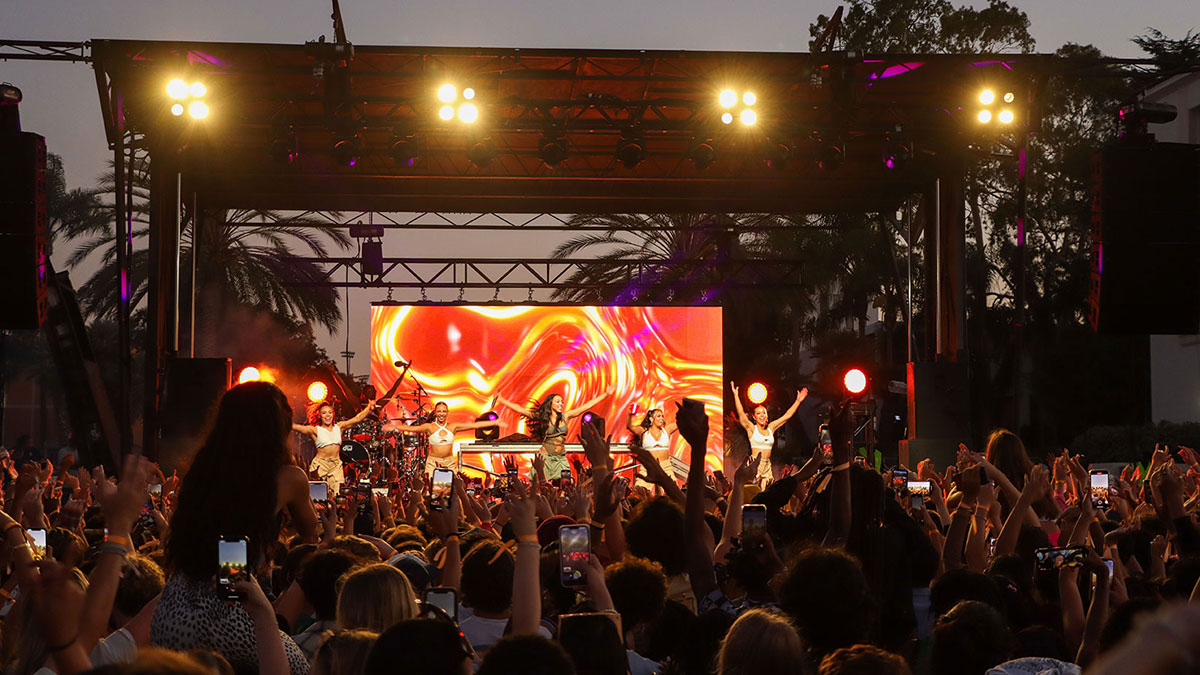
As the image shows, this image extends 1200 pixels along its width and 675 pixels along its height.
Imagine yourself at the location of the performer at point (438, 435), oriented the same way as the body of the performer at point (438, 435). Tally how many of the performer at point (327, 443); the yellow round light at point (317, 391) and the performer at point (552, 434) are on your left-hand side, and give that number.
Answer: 1

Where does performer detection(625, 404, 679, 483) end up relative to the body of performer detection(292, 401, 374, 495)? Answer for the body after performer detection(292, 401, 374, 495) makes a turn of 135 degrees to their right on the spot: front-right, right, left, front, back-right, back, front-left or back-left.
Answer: back-right

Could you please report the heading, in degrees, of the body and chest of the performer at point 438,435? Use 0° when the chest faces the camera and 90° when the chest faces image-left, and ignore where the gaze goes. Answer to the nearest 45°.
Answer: approximately 0°

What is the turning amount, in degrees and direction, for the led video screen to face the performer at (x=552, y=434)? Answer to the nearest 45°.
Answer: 0° — it already faces them

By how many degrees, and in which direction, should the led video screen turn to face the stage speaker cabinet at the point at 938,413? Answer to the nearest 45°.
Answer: approximately 45° to its left

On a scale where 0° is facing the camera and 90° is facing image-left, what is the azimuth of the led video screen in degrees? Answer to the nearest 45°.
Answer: approximately 0°
